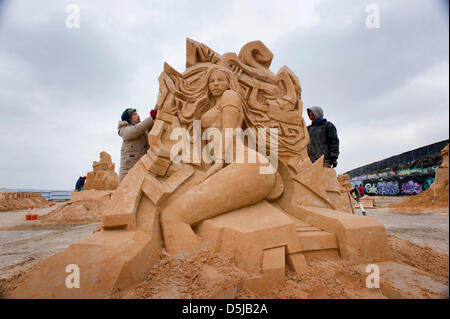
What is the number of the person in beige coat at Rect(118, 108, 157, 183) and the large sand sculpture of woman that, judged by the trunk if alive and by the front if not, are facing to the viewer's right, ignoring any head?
1

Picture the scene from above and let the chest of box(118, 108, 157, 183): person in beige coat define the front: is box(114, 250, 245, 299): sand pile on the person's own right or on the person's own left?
on the person's own right

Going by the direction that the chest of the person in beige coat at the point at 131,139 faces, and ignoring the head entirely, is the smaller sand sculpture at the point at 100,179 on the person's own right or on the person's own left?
on the person's own left

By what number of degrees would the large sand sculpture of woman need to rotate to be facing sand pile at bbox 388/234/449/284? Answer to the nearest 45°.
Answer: approximately 135° to its left

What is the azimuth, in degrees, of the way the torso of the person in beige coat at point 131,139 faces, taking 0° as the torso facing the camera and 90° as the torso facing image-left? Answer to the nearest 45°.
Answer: approximately 270°

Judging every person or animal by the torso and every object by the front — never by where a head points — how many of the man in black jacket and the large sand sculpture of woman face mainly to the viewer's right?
0

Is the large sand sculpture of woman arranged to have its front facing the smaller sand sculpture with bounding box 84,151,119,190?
no

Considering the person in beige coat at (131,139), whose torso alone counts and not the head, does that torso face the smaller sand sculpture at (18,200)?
no

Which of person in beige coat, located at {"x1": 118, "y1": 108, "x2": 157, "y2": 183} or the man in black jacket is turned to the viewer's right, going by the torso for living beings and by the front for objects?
the person in beige coat

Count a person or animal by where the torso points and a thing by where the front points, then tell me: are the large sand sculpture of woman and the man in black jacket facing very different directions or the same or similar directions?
same or similar directions

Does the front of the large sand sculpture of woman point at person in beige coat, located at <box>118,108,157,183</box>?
no
